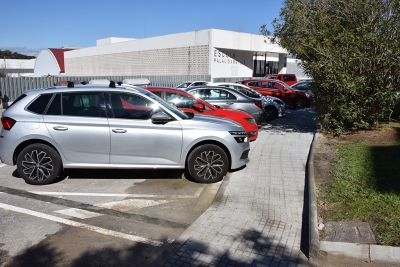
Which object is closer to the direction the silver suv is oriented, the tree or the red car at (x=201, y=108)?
the tree

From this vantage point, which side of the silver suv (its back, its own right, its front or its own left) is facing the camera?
right

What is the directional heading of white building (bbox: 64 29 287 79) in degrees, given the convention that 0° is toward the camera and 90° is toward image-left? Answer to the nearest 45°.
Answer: approximately 315°

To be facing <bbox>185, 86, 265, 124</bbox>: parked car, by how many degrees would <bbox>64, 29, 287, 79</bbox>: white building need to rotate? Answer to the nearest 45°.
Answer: approximately 45° to its right

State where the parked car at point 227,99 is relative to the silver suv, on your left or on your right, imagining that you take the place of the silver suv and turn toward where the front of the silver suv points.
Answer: on your left
